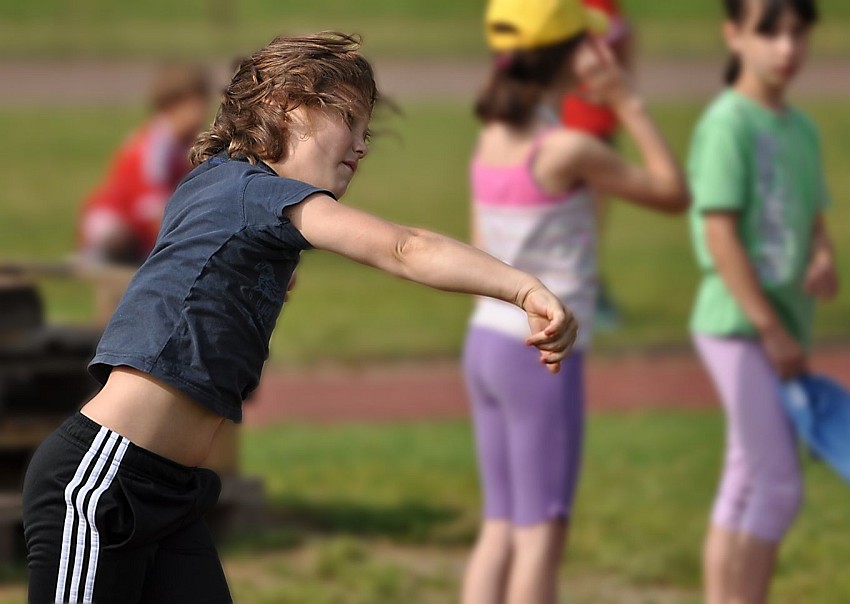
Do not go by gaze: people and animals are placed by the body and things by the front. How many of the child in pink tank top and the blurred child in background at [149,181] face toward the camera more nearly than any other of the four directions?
0

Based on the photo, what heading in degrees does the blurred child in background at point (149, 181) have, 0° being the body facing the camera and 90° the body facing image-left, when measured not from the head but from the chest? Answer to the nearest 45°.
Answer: approximately 270°

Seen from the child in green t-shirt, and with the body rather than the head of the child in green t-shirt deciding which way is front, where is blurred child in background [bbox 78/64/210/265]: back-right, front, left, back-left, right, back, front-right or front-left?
back

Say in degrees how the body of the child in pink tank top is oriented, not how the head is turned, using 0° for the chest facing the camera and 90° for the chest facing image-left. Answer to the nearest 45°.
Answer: approximately 225°

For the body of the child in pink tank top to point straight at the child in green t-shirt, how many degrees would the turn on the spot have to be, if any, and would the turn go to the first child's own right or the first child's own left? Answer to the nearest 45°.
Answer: approximately 45° to the first child's own right

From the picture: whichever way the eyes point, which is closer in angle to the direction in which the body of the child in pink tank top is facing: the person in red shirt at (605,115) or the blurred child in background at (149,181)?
the person in red shirt

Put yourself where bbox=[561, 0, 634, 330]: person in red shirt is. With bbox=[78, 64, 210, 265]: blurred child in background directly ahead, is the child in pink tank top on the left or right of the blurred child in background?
left

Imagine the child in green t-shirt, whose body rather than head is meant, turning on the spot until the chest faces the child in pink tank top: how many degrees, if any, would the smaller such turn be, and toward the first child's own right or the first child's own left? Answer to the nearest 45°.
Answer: approximately 90° to the first child's own right
